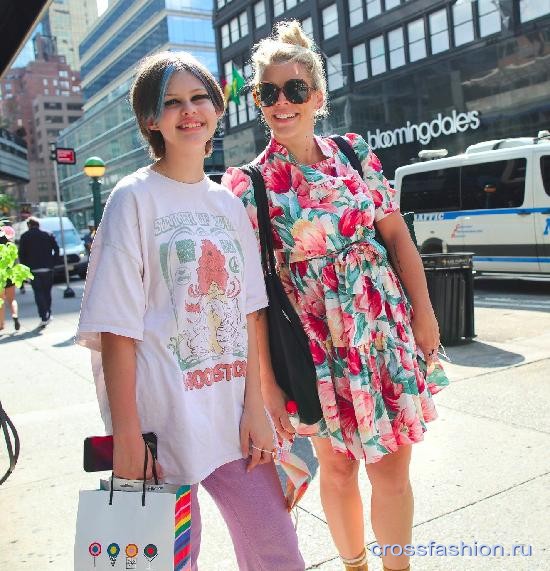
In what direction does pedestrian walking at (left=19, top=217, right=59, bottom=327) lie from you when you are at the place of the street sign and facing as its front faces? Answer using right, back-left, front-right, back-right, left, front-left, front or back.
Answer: front

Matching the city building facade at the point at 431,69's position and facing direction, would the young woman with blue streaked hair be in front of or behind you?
in front

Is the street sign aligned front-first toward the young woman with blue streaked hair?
yes

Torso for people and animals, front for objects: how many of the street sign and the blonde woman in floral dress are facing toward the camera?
2

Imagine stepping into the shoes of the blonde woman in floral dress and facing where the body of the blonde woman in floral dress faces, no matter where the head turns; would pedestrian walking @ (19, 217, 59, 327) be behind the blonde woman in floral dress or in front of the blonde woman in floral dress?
behind

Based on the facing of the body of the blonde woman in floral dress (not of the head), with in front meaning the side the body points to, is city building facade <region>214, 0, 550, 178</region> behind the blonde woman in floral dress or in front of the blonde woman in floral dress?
behind

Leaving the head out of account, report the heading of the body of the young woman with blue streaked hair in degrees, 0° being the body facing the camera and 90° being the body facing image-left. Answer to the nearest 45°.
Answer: approximately 315°

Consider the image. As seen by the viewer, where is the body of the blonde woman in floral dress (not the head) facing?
toward the camera

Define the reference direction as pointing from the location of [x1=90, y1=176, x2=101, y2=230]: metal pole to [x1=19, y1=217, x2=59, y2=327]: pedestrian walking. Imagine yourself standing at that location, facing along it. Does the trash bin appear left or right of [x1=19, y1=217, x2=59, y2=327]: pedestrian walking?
left

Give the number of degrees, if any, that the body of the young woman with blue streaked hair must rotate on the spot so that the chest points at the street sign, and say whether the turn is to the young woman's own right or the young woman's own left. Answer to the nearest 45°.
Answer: approximately 135° to the young woman's own left

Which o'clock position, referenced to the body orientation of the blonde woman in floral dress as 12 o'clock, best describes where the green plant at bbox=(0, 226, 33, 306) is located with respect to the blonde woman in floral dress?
The green plant is roughly at 4 o'clock from the blonde woman in floral dress.

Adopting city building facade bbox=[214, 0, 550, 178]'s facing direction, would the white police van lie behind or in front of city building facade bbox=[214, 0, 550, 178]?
in front

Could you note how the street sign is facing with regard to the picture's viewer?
facing the viewer

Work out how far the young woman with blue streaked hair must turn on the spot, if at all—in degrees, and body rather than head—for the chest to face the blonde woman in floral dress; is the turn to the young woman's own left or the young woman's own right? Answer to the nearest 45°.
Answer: approximately 90° to the young woman's own left

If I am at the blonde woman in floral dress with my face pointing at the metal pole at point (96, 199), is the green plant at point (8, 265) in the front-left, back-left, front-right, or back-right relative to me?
front-left

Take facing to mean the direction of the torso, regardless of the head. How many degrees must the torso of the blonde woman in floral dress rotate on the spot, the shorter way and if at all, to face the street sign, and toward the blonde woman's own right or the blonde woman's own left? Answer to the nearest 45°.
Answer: approximately 135° to the blonde woman's own right

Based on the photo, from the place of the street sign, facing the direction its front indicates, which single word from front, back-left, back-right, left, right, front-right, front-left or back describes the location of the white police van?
front-left

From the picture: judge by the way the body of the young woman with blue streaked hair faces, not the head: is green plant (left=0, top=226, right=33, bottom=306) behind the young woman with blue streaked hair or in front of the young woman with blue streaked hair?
behind
